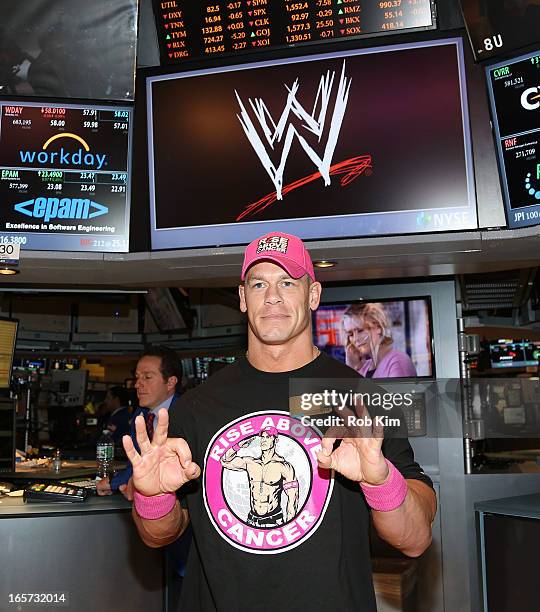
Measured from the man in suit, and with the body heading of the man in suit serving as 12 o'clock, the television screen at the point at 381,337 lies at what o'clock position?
The television screen is roughly at 8 o'clock from the man in suit.

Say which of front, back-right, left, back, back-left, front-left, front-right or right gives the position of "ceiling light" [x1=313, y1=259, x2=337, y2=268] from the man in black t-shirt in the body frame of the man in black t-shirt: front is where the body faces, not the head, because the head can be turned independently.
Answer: back

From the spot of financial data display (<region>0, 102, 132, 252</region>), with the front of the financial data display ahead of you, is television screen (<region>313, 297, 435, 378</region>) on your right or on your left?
on your left

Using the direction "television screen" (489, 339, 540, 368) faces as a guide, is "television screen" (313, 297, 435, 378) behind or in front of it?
in front

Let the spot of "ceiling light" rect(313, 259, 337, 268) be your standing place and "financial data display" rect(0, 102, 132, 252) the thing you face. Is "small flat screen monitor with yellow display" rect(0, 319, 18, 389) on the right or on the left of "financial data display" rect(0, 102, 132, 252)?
right

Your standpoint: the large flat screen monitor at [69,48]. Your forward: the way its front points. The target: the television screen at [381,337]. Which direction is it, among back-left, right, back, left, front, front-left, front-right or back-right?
left

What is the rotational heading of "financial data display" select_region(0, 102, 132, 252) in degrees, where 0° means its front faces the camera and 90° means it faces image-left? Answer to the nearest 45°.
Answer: approximately 0°
